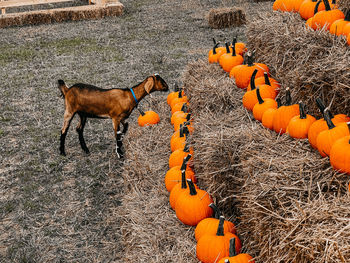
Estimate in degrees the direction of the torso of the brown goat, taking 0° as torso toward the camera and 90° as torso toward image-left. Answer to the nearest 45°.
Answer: approximately 270°

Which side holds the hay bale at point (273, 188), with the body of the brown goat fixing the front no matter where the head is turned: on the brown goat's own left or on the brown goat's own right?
on the brown goat's own right

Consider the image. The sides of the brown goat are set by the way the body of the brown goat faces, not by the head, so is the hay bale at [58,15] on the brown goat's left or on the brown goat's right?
on the brown goat's left

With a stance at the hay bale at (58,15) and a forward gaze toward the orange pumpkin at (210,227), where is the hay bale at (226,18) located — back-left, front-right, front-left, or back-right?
front-left

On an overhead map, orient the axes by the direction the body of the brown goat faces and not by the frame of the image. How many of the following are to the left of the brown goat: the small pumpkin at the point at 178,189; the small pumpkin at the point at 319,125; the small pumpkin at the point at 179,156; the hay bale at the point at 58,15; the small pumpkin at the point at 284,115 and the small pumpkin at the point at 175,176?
1

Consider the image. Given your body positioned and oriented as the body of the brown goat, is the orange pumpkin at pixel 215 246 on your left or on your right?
on your right

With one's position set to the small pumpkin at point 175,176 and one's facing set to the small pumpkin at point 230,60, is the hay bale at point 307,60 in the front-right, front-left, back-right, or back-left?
front-right

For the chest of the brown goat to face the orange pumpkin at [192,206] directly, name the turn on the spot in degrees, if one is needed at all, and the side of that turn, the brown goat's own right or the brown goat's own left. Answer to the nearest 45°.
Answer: approximately 90° to the brown goat's own right

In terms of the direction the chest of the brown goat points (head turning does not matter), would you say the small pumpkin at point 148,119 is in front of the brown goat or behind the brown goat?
in front

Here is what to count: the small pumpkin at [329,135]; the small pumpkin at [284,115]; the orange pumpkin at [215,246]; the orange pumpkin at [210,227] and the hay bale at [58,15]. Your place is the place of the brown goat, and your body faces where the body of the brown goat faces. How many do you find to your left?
1

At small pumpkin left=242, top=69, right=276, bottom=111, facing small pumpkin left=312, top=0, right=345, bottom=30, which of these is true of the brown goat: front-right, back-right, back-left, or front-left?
back-left

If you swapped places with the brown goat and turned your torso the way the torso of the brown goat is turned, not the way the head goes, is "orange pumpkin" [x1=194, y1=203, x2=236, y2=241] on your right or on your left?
on your right
